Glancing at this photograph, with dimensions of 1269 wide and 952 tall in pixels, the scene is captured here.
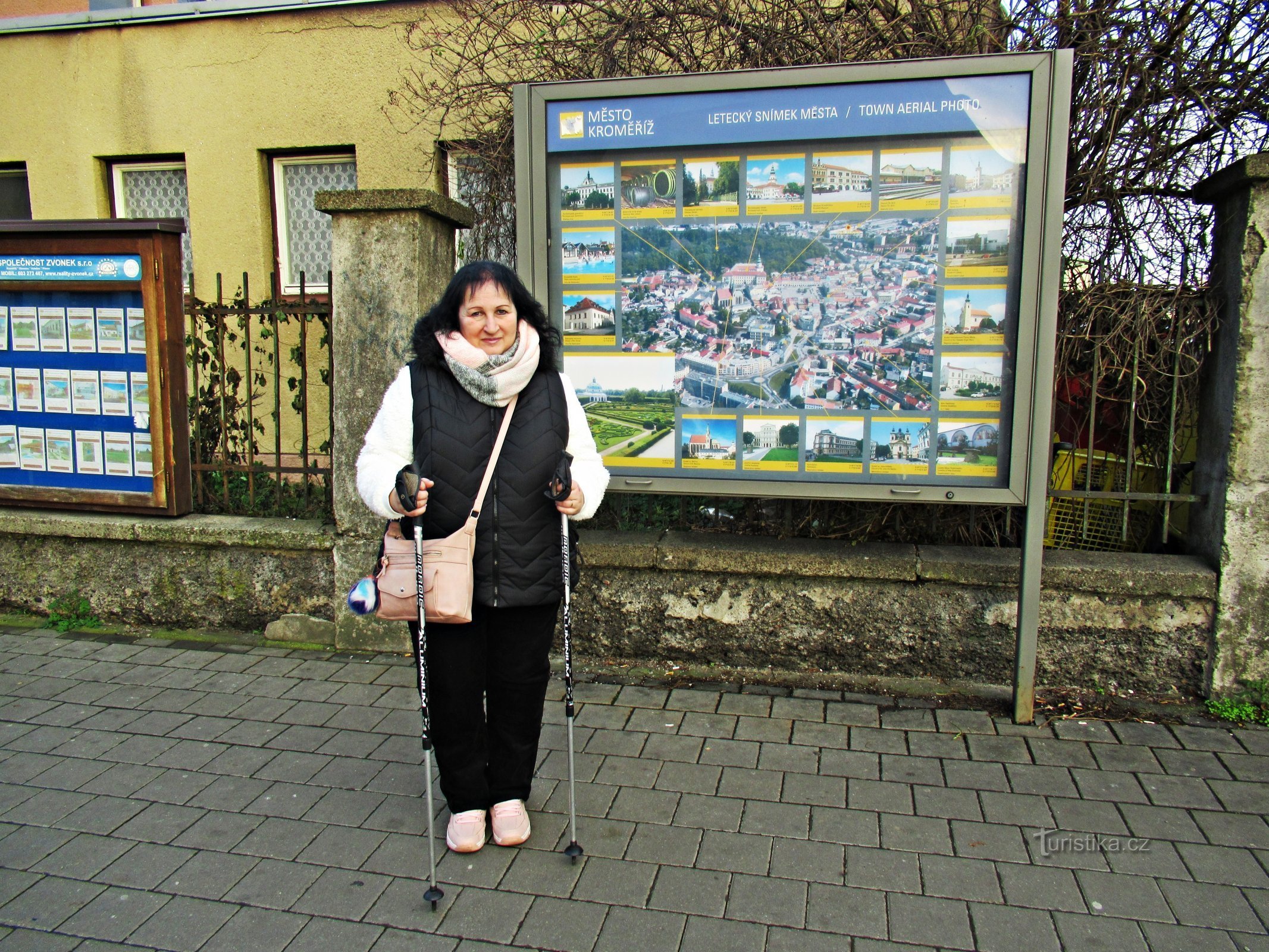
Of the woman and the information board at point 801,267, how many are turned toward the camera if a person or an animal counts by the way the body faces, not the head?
2

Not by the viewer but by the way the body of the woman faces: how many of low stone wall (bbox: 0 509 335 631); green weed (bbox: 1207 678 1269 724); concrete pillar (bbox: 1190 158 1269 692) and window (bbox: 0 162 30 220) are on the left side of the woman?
2

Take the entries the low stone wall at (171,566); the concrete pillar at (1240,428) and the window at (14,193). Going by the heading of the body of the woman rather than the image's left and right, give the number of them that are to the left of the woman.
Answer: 1

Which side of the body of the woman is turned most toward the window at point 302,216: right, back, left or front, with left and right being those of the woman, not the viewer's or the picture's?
back

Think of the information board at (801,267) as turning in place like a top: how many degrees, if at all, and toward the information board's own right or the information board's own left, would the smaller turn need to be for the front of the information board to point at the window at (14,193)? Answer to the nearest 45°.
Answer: approximately 135° to the information board's own right

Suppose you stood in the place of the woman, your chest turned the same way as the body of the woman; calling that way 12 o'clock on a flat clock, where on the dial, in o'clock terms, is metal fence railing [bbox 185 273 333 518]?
The metal fence railing is roughly at 5 o'clock from the woman.

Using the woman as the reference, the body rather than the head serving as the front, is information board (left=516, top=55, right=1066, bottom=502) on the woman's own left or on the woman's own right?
on the woman's own left

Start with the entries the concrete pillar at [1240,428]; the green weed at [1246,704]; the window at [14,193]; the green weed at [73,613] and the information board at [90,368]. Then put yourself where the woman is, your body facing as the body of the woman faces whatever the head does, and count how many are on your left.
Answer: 2

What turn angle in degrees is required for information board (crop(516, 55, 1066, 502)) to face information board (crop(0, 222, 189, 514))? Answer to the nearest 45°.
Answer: approximately 90° to its right

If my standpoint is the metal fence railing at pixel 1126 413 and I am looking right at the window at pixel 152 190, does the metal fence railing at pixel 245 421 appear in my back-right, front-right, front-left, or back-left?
front-left

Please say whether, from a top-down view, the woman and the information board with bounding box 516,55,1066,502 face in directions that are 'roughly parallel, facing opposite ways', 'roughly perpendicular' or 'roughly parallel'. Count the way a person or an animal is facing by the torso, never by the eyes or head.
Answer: roughly parallel

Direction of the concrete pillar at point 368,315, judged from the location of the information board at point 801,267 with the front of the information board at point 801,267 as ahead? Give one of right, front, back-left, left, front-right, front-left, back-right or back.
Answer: right

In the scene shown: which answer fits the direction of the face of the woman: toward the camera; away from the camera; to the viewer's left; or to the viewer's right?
toward the camera

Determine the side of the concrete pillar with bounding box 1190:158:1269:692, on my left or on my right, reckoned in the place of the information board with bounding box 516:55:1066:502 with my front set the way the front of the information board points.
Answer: on my left

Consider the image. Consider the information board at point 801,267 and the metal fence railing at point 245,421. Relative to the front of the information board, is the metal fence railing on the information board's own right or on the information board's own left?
on the information board's own right

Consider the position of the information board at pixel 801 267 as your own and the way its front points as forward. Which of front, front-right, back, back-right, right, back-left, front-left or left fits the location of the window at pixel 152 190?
back-right

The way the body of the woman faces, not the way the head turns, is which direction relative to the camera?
toward the camera
